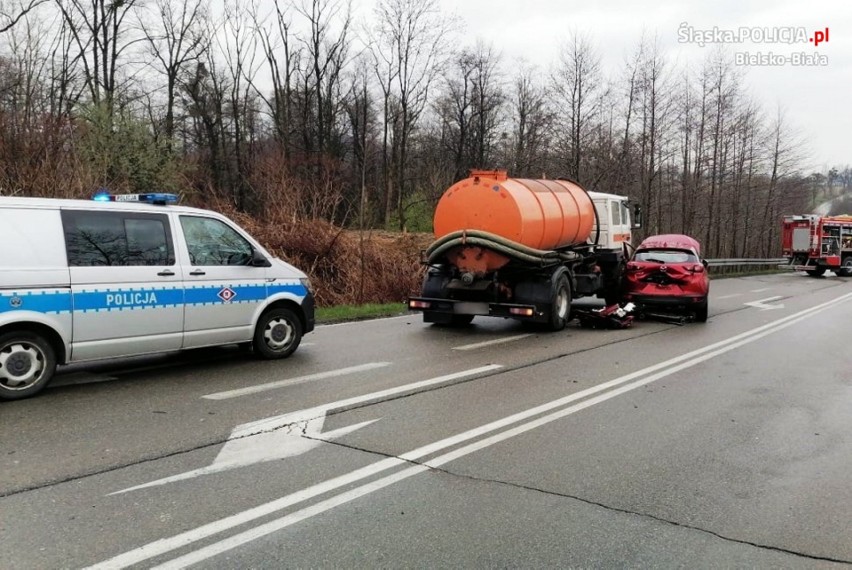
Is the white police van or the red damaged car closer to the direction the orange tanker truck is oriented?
the red damaged car

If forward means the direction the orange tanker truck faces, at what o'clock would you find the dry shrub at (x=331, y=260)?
The dry shrub is roughly at 9 o'clock from the orange tanker truck.

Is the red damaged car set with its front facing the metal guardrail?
yes

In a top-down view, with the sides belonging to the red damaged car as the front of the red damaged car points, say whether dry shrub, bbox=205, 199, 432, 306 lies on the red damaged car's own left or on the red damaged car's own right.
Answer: on the red damaged car's own left

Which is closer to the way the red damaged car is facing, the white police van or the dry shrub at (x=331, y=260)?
the dry shrub

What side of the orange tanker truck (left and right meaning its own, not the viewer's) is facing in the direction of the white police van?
back

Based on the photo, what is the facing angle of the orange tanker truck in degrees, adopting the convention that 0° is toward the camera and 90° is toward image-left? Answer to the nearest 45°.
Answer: approximately 225°

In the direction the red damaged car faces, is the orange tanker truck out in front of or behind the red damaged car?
behind

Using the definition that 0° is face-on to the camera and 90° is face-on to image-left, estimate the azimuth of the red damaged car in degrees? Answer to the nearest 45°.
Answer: approximately 180°
